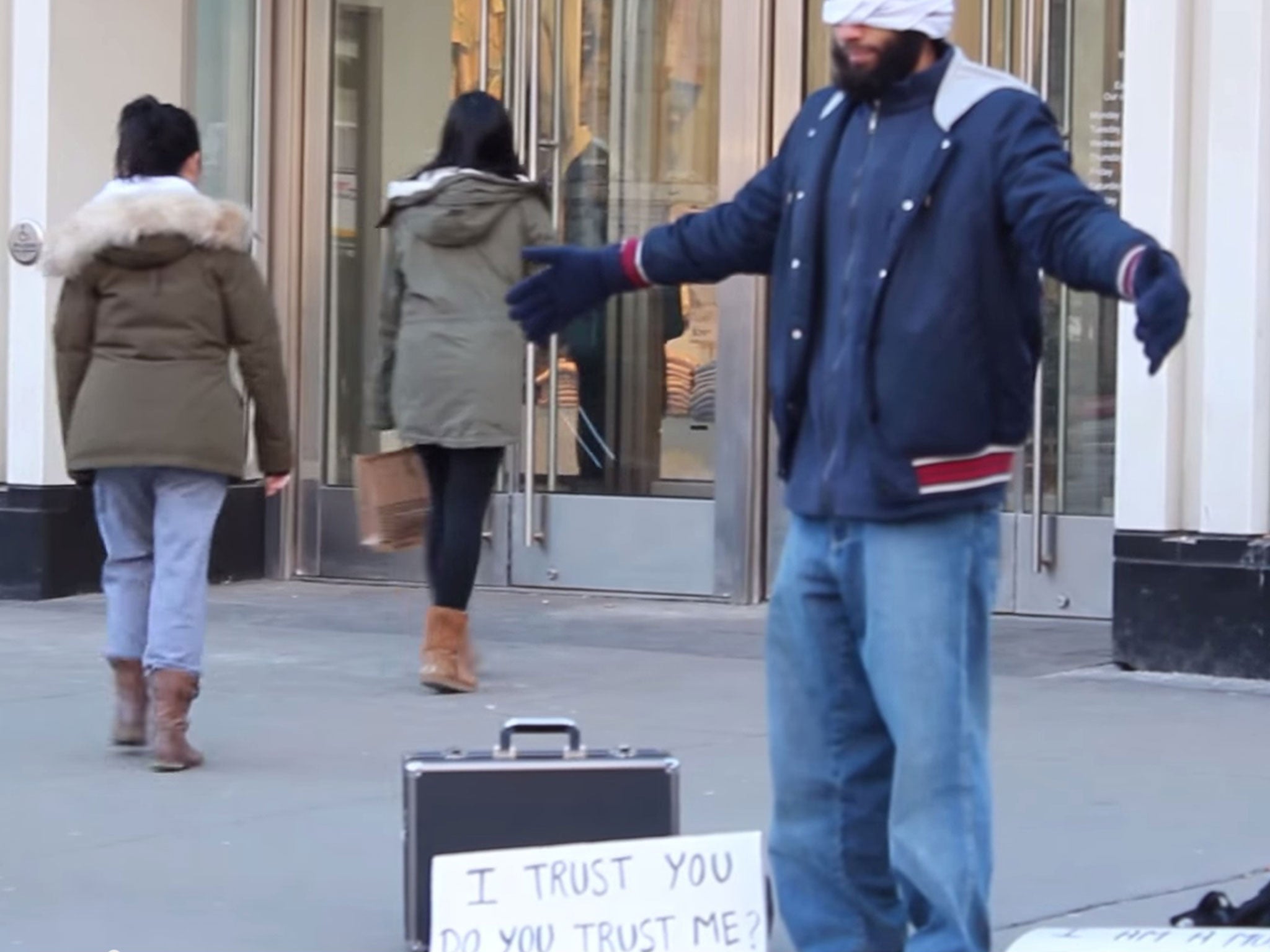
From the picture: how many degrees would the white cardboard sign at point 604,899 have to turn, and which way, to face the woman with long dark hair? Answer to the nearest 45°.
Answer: approximately 180°

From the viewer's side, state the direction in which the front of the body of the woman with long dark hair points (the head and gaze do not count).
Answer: away from the camera

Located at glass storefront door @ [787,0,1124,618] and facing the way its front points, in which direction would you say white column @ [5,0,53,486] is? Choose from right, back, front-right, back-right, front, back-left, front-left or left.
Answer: right

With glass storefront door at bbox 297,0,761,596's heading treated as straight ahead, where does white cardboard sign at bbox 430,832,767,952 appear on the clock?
The white cardboard sign is roughly at 12 o'clock from the glass storefront door.

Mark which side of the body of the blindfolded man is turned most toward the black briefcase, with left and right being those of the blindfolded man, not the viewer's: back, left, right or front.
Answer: right

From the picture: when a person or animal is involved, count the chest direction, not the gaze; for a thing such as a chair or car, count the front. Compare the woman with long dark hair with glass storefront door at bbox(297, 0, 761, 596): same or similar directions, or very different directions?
very different directions

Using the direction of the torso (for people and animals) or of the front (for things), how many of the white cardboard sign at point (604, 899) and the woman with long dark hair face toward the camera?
1

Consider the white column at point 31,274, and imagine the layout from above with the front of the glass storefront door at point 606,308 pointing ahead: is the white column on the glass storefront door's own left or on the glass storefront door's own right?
on the glass storefront door's own right

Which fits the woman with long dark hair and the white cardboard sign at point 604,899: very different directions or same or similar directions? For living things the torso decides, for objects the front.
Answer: very different directions

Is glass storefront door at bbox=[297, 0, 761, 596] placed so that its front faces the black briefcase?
yes

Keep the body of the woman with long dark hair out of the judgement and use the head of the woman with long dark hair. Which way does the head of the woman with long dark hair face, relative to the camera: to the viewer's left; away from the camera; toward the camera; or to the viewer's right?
away from the camera
